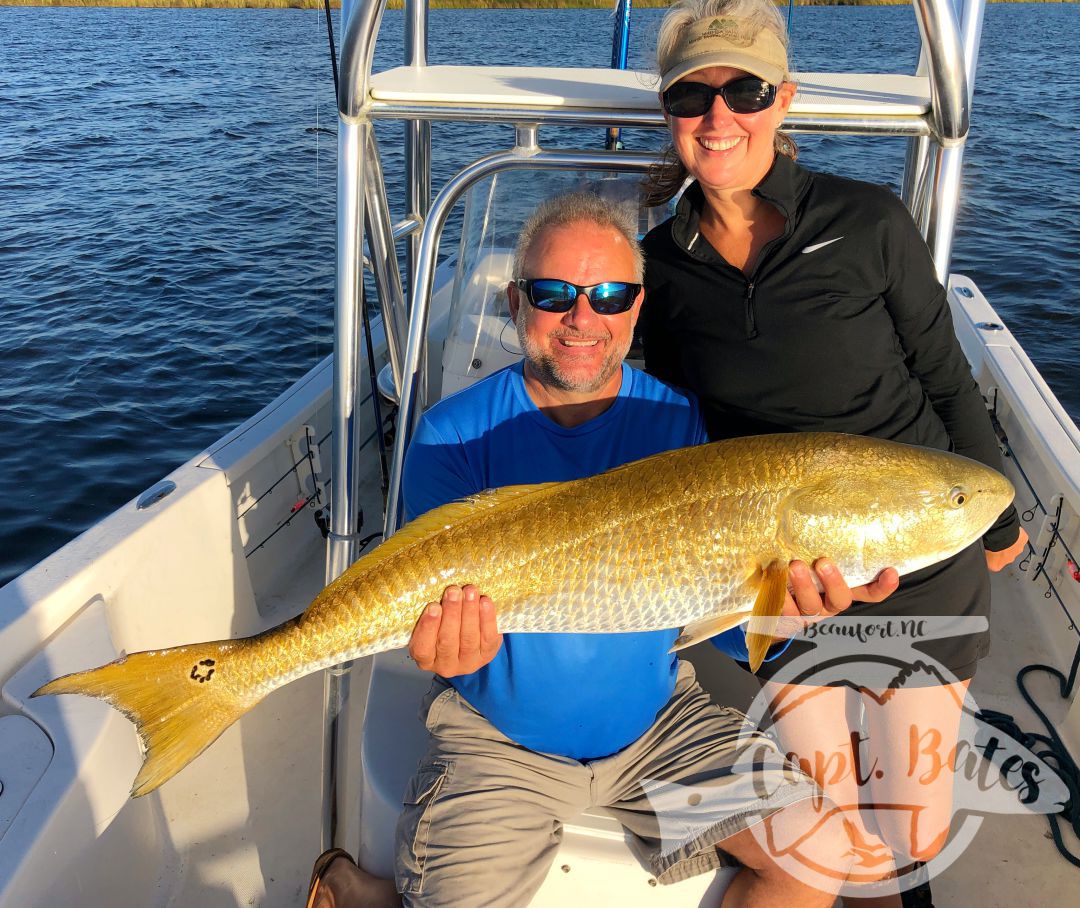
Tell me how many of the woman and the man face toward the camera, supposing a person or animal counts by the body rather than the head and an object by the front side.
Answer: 2

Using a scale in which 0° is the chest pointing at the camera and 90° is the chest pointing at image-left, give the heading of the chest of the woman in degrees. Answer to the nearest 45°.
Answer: approximately 0°

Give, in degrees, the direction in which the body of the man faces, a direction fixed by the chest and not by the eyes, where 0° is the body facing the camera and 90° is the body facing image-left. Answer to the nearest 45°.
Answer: approximately 0°
